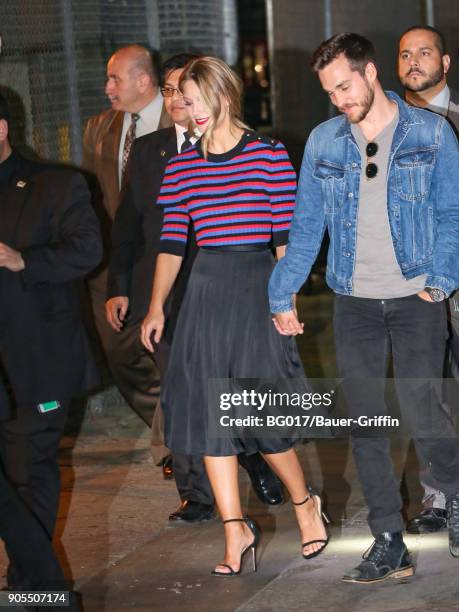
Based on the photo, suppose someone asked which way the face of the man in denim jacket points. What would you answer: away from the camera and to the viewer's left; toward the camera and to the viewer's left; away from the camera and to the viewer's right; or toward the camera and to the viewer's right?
toward the camera and to the viewer's left

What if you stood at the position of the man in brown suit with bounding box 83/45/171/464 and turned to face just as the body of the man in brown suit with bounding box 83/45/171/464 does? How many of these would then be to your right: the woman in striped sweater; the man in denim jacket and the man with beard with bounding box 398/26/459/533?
0

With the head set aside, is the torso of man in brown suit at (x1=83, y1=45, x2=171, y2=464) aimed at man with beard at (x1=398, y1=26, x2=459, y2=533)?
no

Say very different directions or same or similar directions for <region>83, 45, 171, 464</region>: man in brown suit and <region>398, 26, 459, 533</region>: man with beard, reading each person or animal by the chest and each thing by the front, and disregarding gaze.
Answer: same or similar directions

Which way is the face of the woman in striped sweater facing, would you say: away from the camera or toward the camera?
toward the camera

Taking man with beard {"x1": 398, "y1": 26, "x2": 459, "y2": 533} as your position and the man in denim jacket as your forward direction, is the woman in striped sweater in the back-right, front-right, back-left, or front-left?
front-right

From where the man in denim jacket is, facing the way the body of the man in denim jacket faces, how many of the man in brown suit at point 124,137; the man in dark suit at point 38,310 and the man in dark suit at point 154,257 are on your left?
0

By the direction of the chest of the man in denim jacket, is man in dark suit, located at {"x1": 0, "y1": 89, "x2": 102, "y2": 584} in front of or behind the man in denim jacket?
in front

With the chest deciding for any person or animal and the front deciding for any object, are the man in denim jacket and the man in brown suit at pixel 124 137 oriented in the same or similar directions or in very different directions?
same or similar directions

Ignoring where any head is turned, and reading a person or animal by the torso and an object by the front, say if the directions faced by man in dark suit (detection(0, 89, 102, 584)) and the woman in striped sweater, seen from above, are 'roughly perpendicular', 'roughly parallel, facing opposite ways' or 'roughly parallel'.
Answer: roughly parallel

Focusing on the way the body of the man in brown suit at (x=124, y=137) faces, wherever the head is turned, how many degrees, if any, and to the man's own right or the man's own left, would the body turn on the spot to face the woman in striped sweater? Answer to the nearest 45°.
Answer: approximately 45° to the man's own left

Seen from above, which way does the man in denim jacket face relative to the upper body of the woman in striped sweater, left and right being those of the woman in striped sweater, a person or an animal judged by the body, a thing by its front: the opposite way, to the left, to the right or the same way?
the same way

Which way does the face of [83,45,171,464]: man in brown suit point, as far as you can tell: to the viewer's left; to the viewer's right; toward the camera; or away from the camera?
to the viewer's left

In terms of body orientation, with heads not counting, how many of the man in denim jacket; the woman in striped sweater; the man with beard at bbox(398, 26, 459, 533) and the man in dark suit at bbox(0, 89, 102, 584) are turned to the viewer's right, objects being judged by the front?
0

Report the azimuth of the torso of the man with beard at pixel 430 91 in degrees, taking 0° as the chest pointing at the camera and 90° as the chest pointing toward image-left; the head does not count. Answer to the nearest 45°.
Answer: approximately 45°
